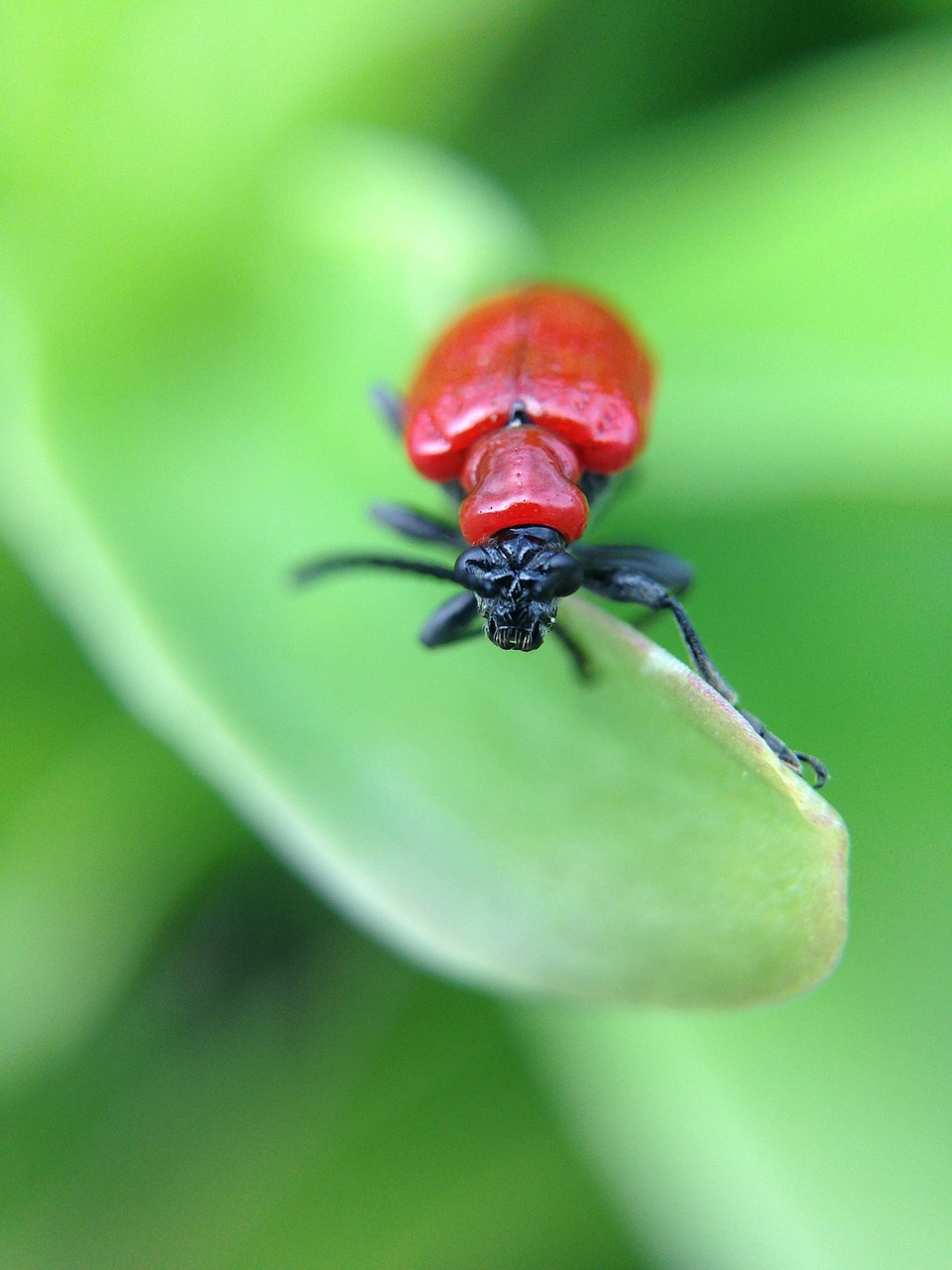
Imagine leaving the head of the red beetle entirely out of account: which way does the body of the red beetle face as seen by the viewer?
toward the camera
